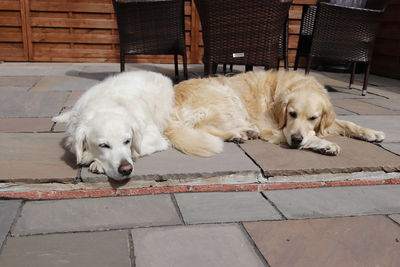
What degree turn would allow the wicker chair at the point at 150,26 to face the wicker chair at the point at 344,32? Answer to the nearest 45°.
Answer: approximately 45° to its right

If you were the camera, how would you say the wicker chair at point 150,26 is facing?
facing away from the viewer and to the right of the viewer

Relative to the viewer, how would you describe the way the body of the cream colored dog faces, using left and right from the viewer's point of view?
facing the viewer and to the right of the viewer

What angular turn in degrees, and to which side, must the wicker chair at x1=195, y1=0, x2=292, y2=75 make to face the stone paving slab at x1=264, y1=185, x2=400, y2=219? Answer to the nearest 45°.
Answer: approximately 180°

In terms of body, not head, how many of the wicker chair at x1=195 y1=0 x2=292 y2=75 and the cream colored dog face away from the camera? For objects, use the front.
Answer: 1

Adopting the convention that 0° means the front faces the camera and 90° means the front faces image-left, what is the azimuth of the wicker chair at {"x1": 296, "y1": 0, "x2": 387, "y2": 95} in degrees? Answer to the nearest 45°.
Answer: approximately 135°

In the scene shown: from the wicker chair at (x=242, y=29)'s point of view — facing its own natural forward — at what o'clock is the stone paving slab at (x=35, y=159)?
The stone paving slab is roughly at 7 o'clock from the wicker chair.

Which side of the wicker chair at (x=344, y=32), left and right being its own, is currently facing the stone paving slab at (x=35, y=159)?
left
